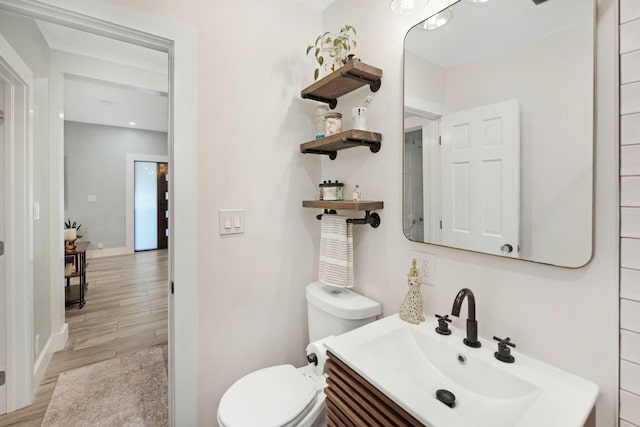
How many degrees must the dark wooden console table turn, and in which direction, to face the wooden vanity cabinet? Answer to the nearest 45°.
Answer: approximately 90° to its right

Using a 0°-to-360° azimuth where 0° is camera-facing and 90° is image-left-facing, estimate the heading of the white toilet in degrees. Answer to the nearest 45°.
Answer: approximately 45°

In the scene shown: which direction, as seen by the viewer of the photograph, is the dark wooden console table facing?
facing to the right of the viewer

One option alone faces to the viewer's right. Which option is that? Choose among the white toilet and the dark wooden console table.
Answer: the dark wooden console table

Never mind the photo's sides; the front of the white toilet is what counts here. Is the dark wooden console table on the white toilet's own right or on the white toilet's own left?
on the white toilet's own right

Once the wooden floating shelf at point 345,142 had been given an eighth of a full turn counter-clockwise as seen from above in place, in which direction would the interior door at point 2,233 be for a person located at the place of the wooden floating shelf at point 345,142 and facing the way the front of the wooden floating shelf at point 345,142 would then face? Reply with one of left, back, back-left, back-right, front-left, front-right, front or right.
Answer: right

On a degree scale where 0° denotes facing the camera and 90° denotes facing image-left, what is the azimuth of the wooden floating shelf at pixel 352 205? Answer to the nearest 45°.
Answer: approximately 45°
